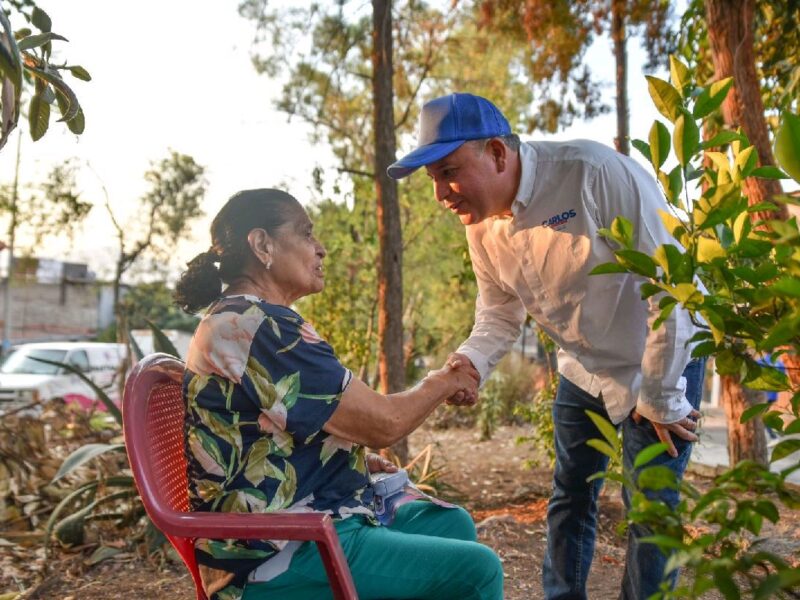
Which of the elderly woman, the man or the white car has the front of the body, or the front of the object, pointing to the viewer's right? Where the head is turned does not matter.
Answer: the elderly woman

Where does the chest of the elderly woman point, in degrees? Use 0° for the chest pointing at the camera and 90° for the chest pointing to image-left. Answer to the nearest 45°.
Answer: approximately 270°

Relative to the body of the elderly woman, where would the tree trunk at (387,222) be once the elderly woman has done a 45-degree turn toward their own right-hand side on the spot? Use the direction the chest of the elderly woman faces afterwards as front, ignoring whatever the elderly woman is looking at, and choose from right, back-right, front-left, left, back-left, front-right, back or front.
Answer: back-left

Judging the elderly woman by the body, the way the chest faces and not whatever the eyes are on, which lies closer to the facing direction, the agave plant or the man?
the man

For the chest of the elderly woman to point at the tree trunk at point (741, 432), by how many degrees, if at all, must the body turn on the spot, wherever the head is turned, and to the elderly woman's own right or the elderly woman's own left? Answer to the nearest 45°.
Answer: approximately 45° to the elderly woman's own left

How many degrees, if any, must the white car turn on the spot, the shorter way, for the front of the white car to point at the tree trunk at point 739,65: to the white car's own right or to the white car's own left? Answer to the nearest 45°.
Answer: approximately 45° to the white car's own left

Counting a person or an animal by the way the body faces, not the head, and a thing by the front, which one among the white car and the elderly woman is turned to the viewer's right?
the elderly woman

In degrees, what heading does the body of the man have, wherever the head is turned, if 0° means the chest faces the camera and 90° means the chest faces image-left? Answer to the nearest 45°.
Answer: approximately 45°

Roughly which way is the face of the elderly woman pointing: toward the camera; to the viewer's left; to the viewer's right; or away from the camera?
to the viewer's right
